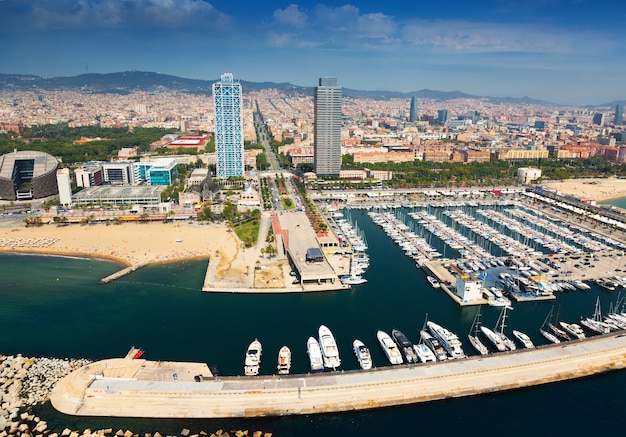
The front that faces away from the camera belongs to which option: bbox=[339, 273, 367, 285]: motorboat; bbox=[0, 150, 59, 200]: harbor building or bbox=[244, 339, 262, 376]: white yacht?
the white yacht

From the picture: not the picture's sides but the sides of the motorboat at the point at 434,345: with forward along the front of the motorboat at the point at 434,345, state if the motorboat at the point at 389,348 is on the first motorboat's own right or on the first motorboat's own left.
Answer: on the first motorboat's own left

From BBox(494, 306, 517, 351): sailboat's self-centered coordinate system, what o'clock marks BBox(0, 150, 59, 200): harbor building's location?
The harbor building is roughly at 11 o'clock from the sailboat.

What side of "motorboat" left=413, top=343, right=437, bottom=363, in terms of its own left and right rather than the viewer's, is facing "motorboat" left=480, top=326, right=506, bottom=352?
right

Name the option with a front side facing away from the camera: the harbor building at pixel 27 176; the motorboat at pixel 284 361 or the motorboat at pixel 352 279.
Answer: the motorboat at pixel 284 361

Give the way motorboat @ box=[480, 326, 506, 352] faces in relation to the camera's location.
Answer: facing away from the viewer and to the left of the viewer

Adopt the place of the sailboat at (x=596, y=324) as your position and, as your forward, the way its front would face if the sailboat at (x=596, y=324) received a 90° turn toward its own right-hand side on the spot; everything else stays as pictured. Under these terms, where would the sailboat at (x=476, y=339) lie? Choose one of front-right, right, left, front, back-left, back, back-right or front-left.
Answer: back

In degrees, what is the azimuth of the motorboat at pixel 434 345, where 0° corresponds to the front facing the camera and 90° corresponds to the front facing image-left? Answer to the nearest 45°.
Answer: approximately 135°

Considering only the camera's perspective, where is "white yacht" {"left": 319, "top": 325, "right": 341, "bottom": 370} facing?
facing away from the viewer

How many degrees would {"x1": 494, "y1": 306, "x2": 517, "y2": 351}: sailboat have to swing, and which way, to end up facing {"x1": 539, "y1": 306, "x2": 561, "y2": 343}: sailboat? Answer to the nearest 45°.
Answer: approximately 90° to its right

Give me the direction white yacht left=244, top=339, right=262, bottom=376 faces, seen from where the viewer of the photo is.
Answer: facing away from the viewer

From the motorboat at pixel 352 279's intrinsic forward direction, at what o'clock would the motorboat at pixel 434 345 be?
the motorboat at pixel 434 345 is roughly at 2 o'clock from the motorboat at pixel 352 279.
